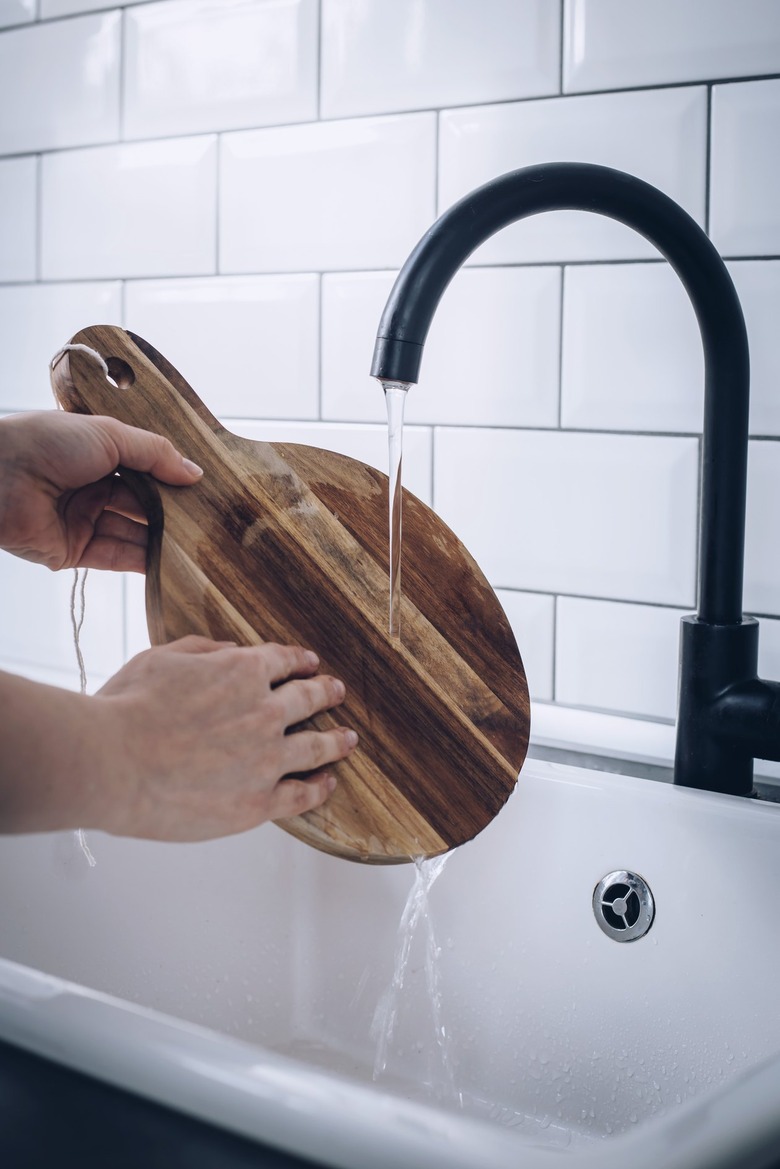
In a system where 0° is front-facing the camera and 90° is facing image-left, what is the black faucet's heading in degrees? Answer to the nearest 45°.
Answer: approximately 90°
